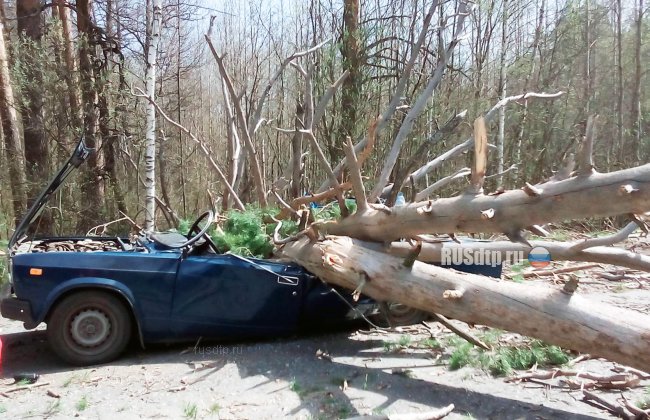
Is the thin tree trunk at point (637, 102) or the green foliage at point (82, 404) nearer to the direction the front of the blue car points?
the green foliage

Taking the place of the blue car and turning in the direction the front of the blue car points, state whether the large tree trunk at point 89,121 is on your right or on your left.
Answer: on your right

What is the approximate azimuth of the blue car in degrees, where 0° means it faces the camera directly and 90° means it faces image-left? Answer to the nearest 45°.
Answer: approximately 90°

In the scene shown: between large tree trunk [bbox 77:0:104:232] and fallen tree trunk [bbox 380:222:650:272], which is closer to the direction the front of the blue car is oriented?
the large tree trunk

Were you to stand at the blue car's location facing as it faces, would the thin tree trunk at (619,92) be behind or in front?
behind

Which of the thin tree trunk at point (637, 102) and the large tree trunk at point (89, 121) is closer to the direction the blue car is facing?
the large tree trunk

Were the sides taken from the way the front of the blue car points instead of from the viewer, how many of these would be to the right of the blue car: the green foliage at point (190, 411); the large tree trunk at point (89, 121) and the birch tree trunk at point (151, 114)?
2

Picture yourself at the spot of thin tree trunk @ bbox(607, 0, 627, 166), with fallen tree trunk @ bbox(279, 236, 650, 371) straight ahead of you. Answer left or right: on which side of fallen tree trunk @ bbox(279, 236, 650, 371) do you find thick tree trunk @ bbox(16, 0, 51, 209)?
right

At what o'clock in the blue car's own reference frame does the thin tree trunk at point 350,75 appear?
The thin tree trunk is roughly at 4 o'clock from the blue car.

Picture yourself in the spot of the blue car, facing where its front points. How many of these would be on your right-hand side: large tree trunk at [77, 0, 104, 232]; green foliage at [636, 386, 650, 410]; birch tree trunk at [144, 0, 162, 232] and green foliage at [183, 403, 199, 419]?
2

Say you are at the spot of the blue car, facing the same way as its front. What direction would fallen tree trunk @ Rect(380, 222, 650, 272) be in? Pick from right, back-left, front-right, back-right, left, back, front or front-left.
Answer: back

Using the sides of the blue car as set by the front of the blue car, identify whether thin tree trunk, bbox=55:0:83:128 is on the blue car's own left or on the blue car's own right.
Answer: on the blue car's own right

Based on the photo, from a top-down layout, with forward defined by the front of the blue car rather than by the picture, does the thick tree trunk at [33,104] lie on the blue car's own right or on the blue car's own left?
on the blue car's own right

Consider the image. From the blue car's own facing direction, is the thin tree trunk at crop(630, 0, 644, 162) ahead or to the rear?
to the rear

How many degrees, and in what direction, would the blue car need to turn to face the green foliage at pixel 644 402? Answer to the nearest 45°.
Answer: approximately 135° to its left

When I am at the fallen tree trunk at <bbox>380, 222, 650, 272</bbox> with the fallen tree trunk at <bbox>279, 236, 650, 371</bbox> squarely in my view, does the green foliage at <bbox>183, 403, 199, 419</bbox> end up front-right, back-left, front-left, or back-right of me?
front-right

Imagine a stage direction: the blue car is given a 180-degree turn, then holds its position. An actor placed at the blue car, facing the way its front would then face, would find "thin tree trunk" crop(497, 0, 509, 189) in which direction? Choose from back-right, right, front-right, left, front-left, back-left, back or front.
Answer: front-left

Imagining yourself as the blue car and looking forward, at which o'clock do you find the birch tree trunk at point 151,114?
The birch tree trunk is roughly at 3 o'clock from the blue car.

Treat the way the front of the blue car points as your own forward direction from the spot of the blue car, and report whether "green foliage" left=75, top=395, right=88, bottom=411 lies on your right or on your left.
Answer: on your left
